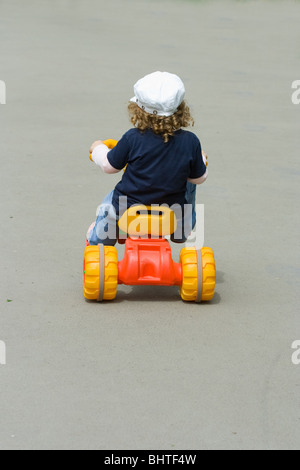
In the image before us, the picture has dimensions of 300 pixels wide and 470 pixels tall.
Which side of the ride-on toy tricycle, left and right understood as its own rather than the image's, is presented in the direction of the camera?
back

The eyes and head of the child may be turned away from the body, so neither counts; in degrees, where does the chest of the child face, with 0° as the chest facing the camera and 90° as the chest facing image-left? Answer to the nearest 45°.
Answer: approximately 180°
